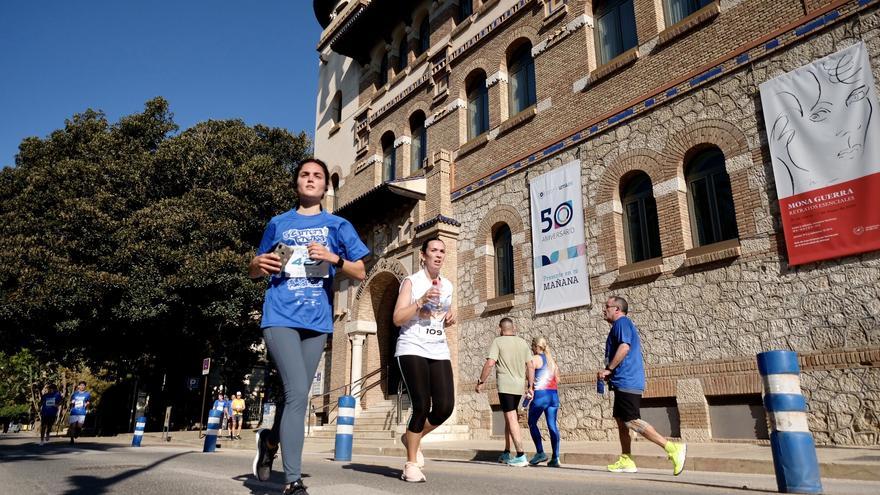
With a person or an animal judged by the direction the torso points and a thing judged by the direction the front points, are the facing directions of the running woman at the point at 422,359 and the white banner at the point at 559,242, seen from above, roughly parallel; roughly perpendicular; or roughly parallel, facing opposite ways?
roughly perpendicular

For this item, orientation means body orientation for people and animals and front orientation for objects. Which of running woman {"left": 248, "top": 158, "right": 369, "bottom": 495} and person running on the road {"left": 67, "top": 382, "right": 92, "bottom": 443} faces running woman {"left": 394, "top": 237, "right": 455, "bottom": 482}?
the person running on the road

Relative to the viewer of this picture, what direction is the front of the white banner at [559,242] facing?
facing the viewer and to the left of the viewer

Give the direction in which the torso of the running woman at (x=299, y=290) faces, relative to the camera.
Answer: toward the camera

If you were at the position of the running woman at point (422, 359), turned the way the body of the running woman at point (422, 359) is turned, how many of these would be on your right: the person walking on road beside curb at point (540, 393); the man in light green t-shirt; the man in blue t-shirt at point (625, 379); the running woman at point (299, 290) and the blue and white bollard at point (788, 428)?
1

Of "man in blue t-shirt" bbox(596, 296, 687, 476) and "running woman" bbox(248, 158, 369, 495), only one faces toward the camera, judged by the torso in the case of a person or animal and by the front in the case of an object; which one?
the running woman

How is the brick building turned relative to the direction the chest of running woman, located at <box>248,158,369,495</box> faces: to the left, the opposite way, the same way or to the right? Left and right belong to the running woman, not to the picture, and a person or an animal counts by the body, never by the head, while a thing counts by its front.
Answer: to the right

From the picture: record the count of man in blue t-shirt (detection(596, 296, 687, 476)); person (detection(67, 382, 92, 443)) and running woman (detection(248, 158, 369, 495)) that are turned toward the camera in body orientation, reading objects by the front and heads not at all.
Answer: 2

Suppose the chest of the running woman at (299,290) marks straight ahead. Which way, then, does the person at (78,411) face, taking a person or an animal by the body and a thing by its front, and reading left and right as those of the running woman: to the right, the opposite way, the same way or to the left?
the same way

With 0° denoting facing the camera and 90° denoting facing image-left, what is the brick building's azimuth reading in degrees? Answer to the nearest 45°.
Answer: approximately 45°

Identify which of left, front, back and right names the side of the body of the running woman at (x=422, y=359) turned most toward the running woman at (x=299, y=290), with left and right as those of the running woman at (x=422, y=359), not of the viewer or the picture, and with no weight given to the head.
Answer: right

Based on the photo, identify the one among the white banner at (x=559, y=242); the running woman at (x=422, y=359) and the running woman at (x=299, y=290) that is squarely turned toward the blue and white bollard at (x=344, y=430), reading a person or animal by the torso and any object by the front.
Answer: the white banner

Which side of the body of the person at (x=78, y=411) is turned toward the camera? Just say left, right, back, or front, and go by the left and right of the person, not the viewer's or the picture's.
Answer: front

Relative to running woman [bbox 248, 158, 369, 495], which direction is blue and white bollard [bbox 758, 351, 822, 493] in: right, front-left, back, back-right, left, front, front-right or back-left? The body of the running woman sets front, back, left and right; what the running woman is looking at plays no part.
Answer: left

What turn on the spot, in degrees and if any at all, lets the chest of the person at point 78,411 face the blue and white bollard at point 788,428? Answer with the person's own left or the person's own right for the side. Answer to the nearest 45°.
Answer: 0° — they already face it
